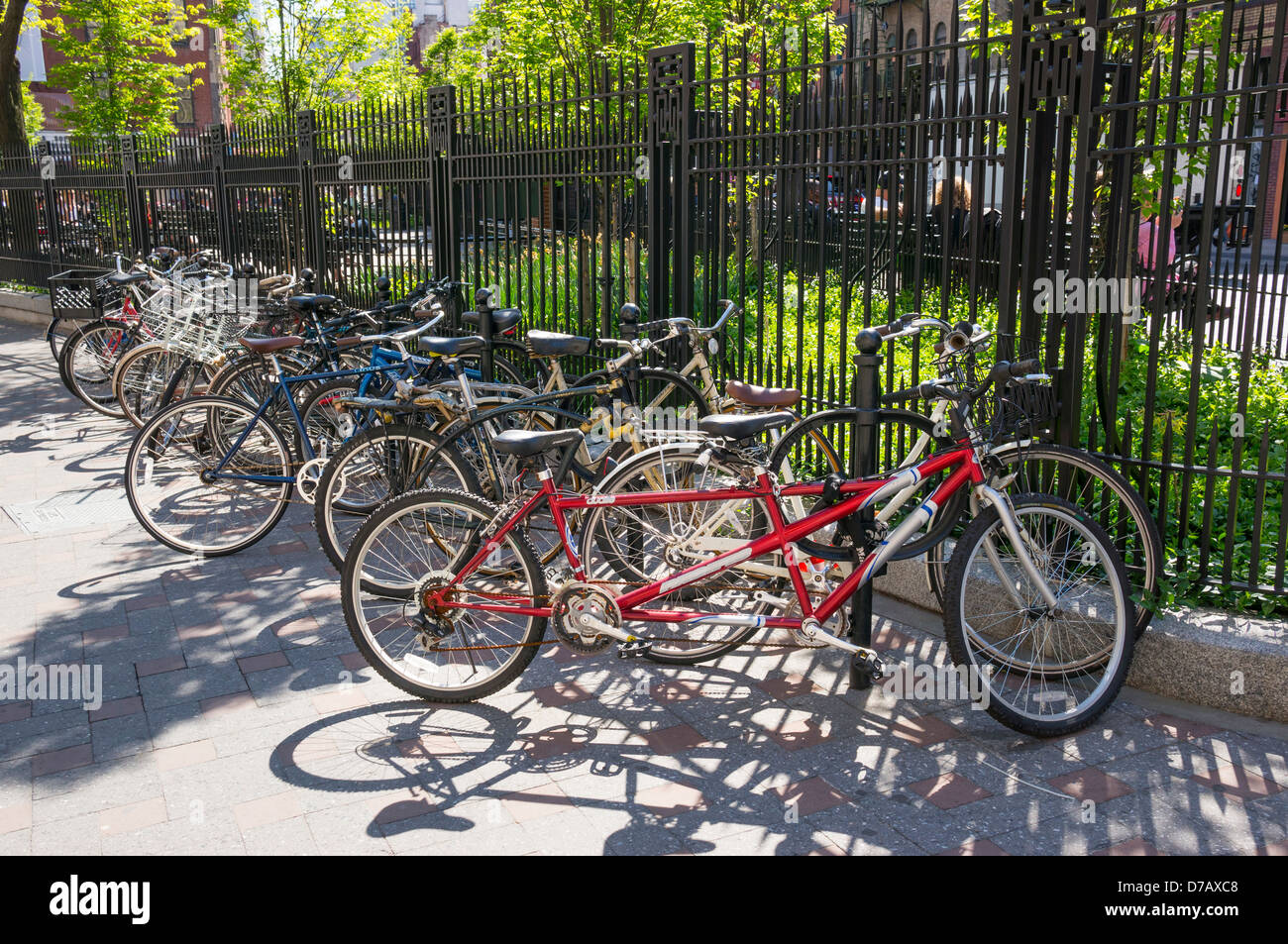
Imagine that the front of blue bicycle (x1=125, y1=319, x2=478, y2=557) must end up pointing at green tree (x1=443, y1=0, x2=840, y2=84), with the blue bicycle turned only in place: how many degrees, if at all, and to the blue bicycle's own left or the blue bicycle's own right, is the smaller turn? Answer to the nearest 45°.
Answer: approximately 45° to the blue bicycle's own left

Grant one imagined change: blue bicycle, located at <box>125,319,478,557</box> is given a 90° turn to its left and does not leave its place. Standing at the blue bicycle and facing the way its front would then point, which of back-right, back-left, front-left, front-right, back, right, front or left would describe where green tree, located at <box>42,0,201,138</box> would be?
front

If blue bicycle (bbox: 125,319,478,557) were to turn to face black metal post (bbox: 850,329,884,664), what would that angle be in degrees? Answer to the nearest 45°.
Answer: approximately 45° to its right

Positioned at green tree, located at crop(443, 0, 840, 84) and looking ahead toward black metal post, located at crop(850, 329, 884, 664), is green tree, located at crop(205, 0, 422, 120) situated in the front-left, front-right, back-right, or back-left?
back-right

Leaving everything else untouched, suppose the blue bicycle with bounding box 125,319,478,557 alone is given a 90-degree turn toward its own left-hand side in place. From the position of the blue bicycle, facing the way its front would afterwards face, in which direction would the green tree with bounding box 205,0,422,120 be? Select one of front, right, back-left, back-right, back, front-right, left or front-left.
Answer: front

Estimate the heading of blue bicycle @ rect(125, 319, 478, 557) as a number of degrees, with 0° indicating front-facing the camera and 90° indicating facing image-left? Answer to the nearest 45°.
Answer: approximately 270°
